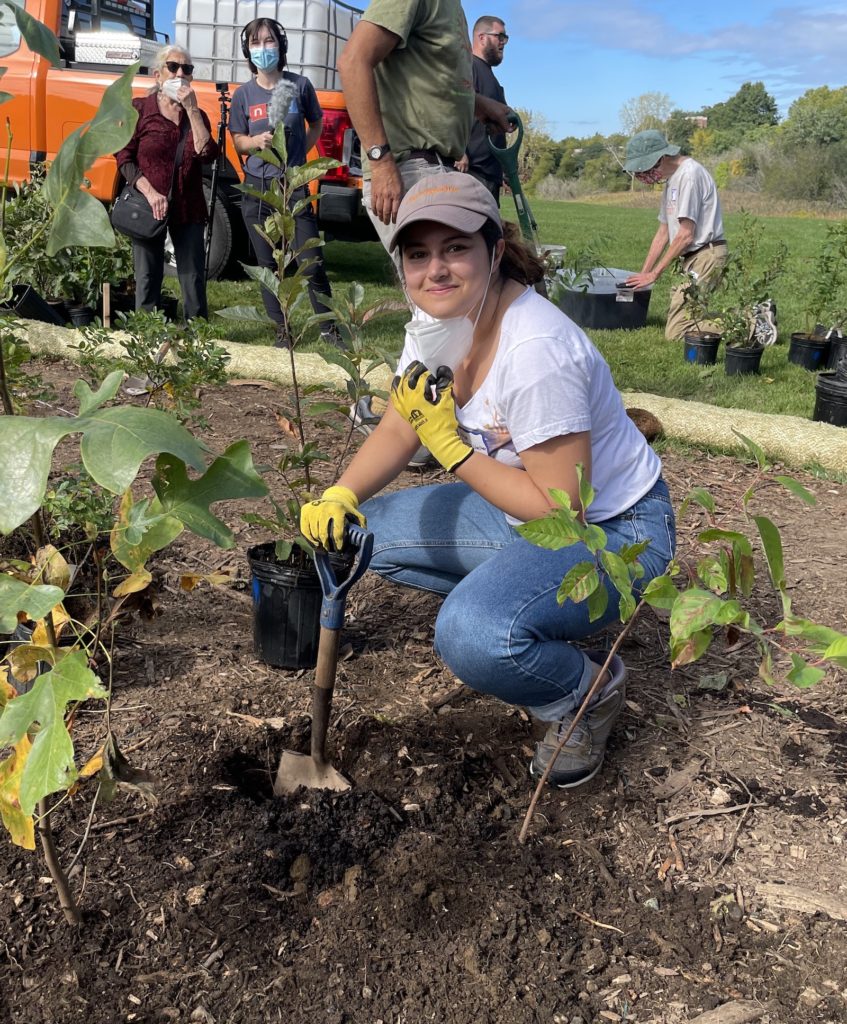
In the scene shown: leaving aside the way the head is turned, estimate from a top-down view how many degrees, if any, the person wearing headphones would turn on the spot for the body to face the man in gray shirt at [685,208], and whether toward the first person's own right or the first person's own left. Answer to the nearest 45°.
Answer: approximately 90° to the first person's own left

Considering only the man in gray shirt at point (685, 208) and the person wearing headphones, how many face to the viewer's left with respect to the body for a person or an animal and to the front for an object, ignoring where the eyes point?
1

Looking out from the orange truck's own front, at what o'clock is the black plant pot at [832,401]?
The black plant pot is roughly at 6 o'clock from the orange truck.

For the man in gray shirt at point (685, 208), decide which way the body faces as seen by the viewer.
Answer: to the viewer's left

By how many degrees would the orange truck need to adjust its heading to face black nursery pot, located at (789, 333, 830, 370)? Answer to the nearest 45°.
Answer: approximately 180°

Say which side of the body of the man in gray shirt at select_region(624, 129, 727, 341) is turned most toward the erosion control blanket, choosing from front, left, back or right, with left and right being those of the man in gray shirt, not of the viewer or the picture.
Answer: left

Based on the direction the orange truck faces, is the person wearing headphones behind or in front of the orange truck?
behind

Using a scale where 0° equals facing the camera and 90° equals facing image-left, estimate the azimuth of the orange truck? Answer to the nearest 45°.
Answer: approximately 135°

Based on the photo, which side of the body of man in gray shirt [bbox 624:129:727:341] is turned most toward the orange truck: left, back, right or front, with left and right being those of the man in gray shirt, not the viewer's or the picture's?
front

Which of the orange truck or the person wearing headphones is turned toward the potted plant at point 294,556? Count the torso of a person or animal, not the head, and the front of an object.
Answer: the person wearing headphones
